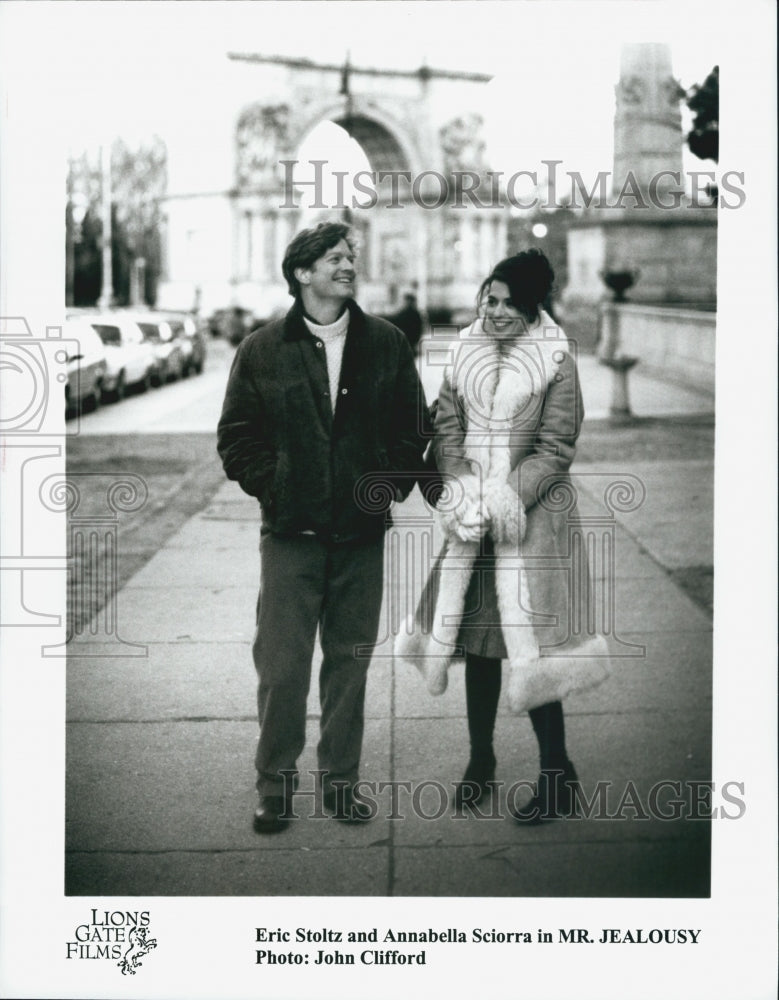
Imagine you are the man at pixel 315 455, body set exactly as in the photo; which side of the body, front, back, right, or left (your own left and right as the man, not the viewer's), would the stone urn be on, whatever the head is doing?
back

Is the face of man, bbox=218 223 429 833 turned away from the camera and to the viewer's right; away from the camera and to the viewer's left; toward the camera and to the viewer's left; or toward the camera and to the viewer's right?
toward the camera and to the viewer's right

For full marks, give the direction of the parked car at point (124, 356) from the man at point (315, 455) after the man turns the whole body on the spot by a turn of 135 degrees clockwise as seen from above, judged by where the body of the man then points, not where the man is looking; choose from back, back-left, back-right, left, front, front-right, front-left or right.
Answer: front-right

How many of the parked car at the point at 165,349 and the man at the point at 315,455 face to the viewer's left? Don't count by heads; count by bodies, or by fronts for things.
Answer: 0

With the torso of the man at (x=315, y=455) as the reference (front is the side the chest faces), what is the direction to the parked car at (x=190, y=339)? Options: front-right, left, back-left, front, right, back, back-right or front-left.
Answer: back
